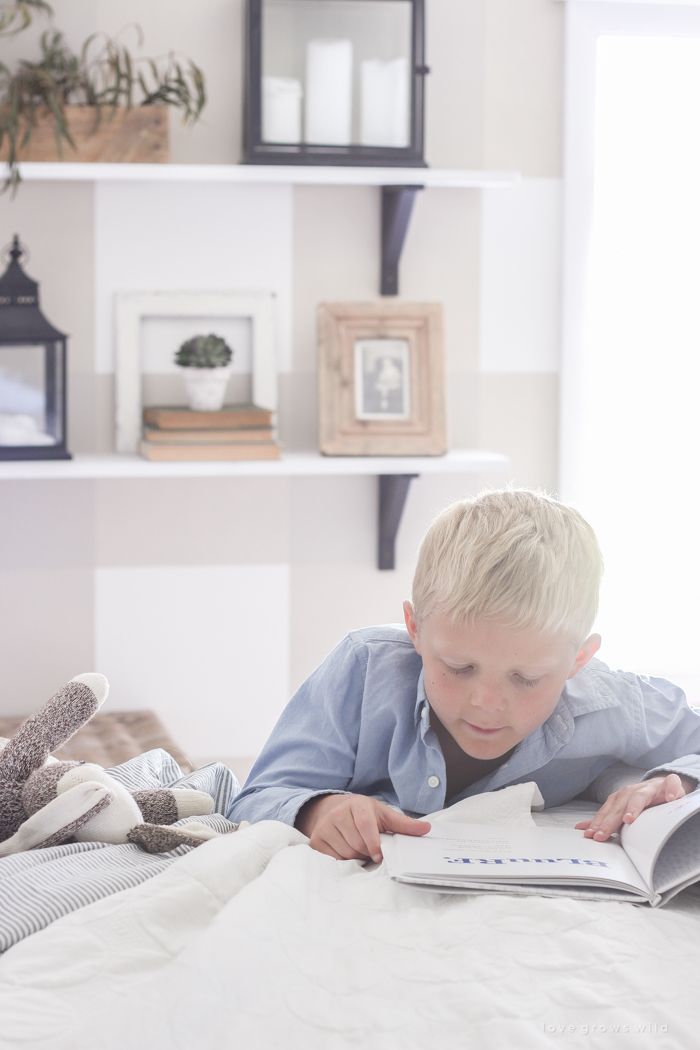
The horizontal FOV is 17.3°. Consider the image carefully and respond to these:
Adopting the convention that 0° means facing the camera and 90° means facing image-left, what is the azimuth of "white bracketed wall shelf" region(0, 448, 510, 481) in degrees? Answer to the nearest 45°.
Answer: approximately 0°

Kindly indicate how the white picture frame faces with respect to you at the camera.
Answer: facing the viewer

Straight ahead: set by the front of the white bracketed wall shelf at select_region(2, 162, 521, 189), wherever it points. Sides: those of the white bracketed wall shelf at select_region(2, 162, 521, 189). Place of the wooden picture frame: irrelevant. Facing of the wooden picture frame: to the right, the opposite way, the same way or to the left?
the same way

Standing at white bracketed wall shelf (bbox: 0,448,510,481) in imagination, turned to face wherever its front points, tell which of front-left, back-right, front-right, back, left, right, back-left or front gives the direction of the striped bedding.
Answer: front

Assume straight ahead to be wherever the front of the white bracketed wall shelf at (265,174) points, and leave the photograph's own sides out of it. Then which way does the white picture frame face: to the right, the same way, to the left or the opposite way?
the same way

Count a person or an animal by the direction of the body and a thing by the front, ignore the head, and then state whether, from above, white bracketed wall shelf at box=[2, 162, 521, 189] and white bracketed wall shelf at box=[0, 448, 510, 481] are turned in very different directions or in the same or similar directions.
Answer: same or similar directions

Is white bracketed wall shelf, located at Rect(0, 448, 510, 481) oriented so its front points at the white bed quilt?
yes

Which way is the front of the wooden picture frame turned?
toward the camera
